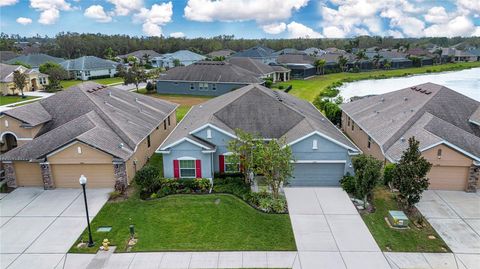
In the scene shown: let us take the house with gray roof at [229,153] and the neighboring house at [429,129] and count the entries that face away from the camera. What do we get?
0

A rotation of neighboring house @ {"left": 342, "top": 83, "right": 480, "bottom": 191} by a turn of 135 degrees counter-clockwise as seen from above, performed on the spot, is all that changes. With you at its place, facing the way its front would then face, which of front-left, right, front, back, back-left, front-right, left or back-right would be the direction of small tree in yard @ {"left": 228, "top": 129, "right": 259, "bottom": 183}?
back-left

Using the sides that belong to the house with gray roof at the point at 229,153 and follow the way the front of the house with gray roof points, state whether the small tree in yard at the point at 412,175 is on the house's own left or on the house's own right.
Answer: on the house's own left

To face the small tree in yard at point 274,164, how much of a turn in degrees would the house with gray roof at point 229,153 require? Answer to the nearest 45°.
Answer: approximately 45° to its left

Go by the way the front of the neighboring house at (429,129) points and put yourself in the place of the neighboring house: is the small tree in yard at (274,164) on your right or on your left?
on your right

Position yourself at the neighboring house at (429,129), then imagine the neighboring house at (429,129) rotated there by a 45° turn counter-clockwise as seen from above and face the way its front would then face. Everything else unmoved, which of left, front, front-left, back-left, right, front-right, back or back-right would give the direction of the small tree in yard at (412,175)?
right

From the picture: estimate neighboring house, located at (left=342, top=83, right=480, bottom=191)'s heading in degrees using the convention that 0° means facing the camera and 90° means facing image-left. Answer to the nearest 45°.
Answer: approximately 315°

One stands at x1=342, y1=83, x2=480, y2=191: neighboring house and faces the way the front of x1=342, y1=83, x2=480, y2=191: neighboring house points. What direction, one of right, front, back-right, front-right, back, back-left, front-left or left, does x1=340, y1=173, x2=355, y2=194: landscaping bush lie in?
right

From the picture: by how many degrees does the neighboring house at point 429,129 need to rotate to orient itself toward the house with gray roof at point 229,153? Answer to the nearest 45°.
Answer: approximately 90° to its right

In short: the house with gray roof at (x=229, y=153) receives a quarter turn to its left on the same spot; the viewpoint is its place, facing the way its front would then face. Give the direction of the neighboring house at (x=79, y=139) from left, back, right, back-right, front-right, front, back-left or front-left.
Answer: back

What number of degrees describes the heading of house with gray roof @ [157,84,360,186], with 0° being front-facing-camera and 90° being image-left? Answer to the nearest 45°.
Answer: approximately 0°

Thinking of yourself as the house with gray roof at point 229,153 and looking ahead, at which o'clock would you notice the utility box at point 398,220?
The utility box is roughly at 10 o'clock from the house with gray roof.
